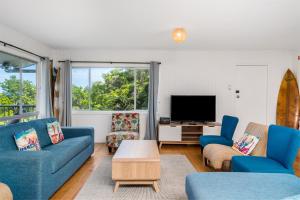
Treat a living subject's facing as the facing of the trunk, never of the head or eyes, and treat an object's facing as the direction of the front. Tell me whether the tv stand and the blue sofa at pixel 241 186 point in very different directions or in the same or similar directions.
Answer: very different directions

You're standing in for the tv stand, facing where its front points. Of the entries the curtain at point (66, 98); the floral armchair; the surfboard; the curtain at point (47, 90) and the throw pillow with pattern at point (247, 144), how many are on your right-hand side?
3

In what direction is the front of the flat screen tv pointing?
toward the camera

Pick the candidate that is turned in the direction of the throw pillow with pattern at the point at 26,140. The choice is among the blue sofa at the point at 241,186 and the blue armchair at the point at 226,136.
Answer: the blue armchair

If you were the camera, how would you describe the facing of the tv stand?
facing the viewer

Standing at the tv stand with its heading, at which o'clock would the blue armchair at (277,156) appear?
The blue armchair is roughly at 11 o'clock from the tv stand.

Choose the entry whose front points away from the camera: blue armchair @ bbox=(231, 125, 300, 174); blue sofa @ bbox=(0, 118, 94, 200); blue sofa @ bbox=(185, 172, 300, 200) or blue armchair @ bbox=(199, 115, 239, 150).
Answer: blue sofa @ bbox=(185, 172, 300, 200)

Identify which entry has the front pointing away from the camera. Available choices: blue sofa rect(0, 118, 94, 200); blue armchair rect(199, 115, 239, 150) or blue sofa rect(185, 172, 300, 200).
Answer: blue sofa rect(185, 172, 300, 200)

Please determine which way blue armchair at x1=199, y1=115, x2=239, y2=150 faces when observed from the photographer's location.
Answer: facing the viewer and to the left of the viewer

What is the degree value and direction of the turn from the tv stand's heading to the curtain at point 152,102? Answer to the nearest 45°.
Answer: approximately 90° to its right

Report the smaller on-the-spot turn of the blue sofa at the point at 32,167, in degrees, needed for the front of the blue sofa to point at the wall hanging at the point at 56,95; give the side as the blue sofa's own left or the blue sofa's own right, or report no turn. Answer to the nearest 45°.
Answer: approximately 135° to the blue sofa's own left

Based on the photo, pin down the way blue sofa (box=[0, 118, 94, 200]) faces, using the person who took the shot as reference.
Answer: facing the viewer and to the right of the viewer

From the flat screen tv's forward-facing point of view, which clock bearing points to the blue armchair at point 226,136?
The blue armchair is roughly at 11 o'clock from the flat screen tv.

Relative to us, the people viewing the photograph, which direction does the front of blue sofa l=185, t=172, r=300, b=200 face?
facing away from the viewer

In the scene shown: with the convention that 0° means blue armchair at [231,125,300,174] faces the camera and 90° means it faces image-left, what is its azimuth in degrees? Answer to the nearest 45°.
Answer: approximately 45°
